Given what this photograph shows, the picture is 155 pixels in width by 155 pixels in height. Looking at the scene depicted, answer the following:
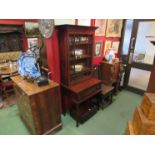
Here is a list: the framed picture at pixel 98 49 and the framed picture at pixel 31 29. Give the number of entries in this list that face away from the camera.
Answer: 0

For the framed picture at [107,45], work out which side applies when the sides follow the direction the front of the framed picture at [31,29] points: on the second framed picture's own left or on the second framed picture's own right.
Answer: on the second framed picture's own left

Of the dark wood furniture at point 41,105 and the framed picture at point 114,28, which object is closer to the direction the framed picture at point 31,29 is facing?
the dark wood furniture

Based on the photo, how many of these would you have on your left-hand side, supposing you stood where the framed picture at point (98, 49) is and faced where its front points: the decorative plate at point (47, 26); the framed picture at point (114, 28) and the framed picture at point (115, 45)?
2

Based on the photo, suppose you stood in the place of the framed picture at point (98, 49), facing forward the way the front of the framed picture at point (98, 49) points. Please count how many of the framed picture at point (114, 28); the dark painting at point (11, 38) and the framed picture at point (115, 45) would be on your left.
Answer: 2

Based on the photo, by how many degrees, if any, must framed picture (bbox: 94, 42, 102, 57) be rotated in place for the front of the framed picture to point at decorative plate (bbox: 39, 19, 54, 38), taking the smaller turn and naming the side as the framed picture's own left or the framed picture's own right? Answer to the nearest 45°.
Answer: approximately 90° to the framed picture's own right

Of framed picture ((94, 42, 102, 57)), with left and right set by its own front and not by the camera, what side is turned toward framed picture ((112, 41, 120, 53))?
left

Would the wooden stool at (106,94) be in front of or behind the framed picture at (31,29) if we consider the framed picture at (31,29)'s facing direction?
in front

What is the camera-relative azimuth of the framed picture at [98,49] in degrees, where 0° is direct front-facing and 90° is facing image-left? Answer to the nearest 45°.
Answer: approximately 315°

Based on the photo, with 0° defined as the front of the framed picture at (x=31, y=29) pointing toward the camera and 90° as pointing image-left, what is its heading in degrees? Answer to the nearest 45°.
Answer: approximately 0°

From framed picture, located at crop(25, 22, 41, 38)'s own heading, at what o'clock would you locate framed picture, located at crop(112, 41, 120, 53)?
framed picture, located at crop(112, 41, 120, 53) is roughly at 10 o'clock from framed picture, located at crop(25, 22, 41, 38).
